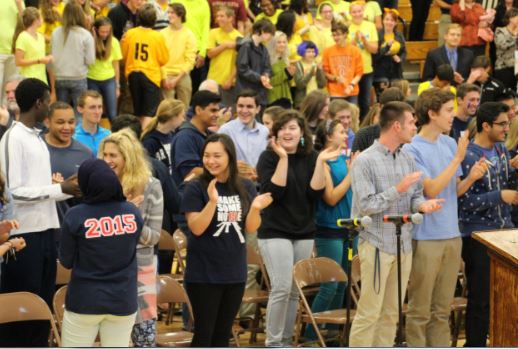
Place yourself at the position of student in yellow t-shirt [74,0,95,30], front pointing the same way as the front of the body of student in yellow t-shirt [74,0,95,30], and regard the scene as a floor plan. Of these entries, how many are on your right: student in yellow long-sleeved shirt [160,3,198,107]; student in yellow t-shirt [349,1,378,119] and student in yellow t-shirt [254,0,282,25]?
0

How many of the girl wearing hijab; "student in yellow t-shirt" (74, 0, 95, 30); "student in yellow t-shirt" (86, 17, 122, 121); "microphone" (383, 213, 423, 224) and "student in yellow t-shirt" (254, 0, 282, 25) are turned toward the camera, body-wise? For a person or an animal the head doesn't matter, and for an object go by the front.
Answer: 3

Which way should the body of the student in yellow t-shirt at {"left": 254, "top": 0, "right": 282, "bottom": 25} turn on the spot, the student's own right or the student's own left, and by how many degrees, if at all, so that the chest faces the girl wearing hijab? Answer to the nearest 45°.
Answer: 0° — they already face them

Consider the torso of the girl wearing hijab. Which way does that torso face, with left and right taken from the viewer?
facing away from the viewer

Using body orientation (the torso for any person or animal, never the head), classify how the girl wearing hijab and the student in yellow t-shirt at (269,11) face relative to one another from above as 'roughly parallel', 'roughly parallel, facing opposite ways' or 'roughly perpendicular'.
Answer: roughly parallel, facing opposite ways

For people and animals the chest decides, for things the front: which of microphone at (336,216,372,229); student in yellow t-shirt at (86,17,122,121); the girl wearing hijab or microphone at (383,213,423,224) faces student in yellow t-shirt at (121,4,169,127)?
the girl wearing hijab

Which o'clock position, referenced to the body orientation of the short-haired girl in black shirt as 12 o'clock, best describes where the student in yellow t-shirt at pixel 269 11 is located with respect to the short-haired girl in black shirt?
The student in yellow t-shirt is roughly at 6 o'clock from the short-haired girl in black shirt.

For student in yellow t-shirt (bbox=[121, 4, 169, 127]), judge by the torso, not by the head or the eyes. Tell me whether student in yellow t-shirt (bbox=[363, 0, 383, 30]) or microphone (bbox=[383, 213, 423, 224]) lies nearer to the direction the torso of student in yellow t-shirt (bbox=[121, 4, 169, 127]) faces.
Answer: the student in yellow t-shirt

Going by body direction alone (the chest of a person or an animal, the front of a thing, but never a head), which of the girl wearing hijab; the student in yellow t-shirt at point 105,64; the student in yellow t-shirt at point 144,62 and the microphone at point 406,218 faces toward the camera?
the student in yellow t-shirt at point 105,64

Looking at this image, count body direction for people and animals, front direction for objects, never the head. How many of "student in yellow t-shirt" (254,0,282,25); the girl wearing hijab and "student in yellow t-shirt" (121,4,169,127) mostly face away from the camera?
2

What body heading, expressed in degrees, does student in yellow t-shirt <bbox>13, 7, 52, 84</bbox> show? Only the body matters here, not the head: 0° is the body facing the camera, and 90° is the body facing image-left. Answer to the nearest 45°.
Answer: approximately 315°

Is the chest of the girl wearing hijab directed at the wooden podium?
no

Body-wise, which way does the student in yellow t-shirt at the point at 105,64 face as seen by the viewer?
toward the camera

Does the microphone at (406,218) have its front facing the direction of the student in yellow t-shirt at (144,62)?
no

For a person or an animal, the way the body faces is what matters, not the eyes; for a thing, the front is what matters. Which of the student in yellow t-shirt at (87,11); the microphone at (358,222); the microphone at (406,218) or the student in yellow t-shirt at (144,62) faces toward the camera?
the student in yellow t-shirt at (87,11)

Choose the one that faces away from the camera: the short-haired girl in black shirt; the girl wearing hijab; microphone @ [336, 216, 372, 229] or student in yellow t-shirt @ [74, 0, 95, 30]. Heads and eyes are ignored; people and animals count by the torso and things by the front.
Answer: the girl wearing hijab

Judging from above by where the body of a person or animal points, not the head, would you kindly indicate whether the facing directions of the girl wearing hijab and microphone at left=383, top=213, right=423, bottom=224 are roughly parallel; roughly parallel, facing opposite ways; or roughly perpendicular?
roughly perpendicular

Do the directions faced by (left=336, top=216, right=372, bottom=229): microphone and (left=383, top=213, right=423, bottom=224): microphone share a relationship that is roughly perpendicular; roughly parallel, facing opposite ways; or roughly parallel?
roughly parallel

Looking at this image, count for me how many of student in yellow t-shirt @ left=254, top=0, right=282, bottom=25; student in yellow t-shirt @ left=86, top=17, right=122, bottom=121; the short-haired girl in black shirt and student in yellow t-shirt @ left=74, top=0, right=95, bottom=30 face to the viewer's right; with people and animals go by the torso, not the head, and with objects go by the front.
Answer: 0
